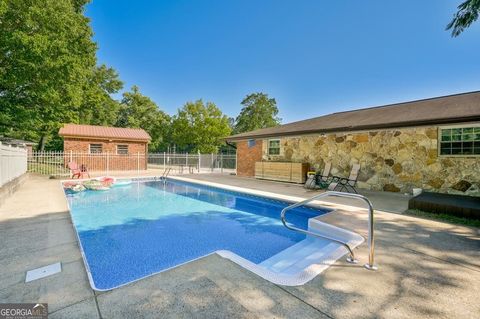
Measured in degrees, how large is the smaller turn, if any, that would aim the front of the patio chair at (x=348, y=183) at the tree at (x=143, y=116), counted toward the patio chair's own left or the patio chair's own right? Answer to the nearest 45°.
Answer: approximately 45° to the patio chair's own right

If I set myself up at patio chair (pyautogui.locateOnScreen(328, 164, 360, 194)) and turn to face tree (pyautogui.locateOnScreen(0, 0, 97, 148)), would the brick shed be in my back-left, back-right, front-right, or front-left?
front-right

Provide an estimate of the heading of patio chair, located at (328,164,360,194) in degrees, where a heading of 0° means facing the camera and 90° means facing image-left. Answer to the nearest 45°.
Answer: approximately 90°

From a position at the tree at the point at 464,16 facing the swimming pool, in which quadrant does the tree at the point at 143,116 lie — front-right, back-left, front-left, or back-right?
front-right

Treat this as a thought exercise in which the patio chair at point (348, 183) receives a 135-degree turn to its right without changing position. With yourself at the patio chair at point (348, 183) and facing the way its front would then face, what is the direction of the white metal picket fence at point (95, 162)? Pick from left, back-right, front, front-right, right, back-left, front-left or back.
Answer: back-left

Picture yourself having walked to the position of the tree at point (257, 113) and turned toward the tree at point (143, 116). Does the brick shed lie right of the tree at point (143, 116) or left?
left
